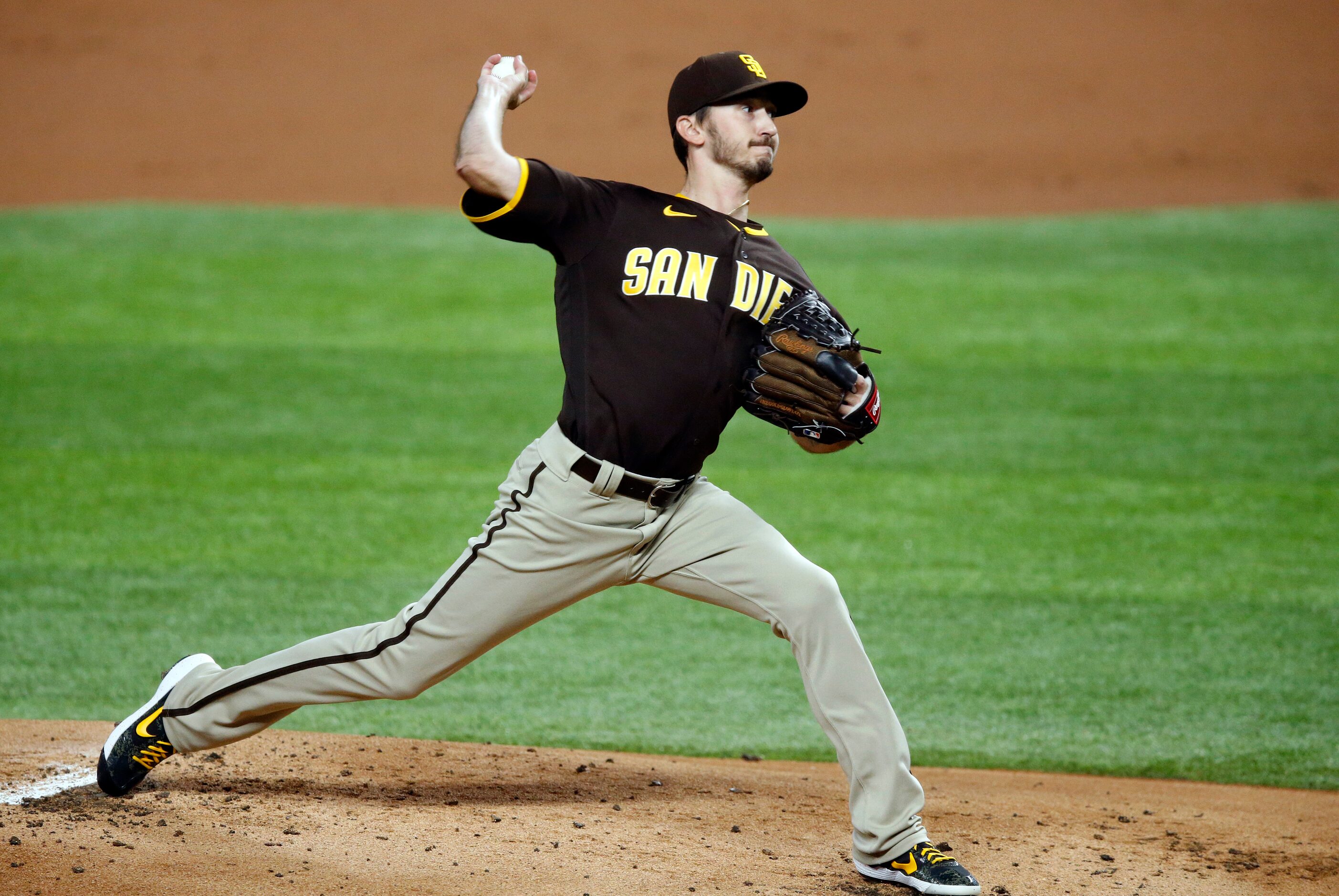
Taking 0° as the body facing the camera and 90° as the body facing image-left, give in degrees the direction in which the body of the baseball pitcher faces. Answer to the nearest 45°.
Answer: approximately 315°
